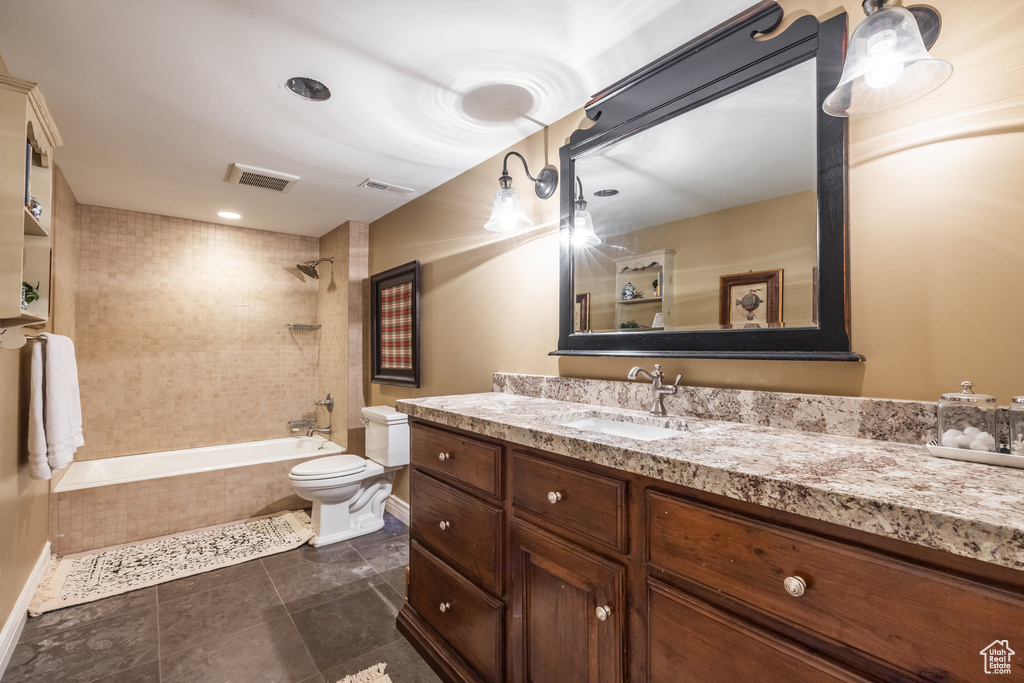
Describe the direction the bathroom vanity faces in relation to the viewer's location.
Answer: facing the viewer and to the left of the viewer

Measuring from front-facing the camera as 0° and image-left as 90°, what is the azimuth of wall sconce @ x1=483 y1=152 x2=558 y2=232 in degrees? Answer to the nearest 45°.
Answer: approximately 45°

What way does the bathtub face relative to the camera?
toward the camera

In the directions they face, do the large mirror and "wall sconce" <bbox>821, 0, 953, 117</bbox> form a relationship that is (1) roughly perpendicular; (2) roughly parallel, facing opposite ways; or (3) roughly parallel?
roughly parallel

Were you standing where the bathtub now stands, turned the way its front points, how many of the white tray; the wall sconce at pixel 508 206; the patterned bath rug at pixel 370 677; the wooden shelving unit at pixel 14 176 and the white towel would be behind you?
0

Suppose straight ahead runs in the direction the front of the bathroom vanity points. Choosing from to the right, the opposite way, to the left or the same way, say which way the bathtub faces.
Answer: to the left

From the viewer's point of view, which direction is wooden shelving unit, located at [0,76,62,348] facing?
to the viewer's right

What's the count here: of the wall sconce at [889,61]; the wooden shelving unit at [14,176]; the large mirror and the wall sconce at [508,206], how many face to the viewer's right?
1

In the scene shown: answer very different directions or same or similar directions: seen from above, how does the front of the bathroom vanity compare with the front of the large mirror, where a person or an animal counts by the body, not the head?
same or similar directions

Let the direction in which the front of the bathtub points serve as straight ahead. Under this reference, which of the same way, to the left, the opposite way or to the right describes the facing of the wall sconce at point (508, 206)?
to the right

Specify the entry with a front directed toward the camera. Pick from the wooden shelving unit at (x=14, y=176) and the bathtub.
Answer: the bathtub
